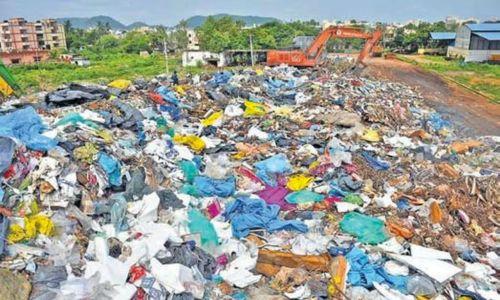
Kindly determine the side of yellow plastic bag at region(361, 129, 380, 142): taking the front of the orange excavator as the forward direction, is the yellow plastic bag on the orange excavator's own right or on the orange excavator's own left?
on the orange excavator's own right

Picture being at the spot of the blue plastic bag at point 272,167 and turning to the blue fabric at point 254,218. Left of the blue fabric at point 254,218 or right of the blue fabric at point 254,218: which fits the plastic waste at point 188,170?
right

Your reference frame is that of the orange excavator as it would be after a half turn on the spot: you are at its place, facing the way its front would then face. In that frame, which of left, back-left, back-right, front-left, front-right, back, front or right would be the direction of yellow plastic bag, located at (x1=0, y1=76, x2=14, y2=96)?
front-left

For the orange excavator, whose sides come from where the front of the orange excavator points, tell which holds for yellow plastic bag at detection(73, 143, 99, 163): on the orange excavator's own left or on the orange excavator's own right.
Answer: on the orange excavator's own right

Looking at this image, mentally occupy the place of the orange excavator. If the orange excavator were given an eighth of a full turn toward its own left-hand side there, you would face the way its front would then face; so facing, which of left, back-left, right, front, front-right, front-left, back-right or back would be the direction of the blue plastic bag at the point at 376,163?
back-right

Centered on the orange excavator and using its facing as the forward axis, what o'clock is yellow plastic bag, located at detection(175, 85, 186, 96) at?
The yellow plastic bag is roughly at 4 o'clock from the orange excavator.

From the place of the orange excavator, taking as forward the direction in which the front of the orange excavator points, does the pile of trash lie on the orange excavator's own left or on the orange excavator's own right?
on the orange excavator's own right

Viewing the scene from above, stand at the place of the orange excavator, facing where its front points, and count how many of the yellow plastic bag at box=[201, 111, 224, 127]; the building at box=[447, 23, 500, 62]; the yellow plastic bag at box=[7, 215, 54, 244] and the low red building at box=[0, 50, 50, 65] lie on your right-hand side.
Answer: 2

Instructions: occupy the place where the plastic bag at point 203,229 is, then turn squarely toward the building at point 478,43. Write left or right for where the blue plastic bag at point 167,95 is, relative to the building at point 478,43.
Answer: left

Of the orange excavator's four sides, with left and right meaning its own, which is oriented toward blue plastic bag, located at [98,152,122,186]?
right

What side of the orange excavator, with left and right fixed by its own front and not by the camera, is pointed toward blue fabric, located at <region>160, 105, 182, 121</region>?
right

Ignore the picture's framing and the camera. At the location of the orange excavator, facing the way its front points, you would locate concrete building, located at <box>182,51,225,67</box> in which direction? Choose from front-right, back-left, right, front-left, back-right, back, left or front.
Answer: back-left

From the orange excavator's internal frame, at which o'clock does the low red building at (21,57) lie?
The low red building is roughly at 7 o'clock from the orange excavator.

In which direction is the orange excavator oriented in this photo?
to the viewer's right
